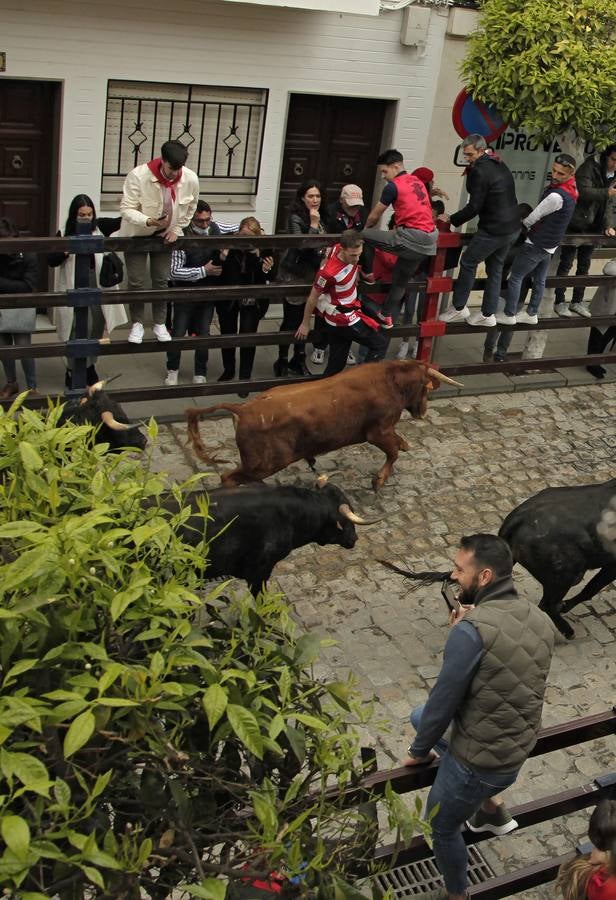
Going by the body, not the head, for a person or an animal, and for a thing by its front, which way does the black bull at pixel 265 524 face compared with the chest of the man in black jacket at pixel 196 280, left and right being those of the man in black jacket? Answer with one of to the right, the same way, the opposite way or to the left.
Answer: to the left

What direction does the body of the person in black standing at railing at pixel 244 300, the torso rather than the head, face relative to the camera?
toward the camera

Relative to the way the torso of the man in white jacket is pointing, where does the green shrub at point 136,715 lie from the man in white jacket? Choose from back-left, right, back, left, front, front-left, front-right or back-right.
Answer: front

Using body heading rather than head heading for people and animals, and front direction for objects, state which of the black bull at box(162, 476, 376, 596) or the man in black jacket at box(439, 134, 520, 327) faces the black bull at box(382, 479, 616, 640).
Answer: the black bull at box(162, 476, 376, 596)

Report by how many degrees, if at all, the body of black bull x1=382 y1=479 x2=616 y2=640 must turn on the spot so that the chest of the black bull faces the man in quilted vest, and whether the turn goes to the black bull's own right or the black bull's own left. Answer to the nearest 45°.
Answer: approximately 90° to the black bull's own right

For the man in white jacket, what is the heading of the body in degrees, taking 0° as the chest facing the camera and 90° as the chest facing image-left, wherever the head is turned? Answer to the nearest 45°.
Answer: approximately 0°

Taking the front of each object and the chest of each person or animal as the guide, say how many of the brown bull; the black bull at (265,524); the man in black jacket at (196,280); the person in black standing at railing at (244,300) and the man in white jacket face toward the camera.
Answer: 3

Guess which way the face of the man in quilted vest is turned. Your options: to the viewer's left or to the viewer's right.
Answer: to the viewer's left

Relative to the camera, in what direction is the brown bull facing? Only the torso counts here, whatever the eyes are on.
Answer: to the viewer's right

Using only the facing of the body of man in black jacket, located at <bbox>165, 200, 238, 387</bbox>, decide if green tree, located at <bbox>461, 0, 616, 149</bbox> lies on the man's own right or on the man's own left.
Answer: on the man's own left

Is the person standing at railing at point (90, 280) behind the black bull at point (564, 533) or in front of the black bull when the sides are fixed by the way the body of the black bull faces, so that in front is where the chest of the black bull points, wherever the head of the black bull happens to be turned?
behind

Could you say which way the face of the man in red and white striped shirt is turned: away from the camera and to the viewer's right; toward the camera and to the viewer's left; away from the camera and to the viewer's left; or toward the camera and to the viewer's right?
toward the camera and to the viewer's right

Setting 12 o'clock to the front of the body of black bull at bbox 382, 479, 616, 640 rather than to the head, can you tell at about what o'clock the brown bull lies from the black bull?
The brown bull is roughly at 7 o'clock from the black bull.

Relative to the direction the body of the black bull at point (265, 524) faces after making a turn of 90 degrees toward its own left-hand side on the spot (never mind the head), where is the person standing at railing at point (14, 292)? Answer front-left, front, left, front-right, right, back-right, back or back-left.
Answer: front-left

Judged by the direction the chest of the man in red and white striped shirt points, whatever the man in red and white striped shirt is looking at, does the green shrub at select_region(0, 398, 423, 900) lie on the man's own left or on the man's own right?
on the man's own right

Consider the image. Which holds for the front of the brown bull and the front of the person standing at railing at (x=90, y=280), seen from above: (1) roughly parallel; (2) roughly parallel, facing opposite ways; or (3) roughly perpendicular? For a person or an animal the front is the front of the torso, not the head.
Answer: roughly perpendicular

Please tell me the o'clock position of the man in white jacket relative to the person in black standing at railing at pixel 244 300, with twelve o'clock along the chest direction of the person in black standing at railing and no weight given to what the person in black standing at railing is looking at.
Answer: The man in white jacket is roughly at 2 o'clock from the person in black standing at railing.

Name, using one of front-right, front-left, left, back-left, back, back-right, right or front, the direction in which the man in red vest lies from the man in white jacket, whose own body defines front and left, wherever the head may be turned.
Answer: left

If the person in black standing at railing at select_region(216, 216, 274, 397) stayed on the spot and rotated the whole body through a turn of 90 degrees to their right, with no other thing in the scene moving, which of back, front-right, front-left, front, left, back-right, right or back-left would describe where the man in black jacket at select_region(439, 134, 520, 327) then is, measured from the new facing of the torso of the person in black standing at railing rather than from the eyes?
back

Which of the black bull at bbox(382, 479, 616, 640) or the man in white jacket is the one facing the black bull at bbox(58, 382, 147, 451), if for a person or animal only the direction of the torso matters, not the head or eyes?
the man in white jacket
